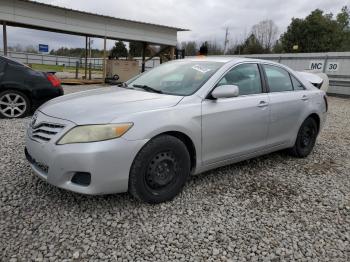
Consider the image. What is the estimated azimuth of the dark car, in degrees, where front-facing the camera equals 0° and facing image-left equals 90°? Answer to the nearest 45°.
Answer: approximately 90°

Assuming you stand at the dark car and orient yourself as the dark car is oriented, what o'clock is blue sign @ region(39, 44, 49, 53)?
The blue sign is roughly at 3 o'clock from the dark car.

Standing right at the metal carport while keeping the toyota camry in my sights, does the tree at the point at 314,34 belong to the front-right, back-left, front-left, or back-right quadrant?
back-left

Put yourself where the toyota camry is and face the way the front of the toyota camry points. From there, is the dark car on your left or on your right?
on your right

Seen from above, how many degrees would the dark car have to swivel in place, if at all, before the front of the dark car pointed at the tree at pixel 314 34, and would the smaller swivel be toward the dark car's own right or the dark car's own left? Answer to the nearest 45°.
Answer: approximately 135° to the dark car's own right

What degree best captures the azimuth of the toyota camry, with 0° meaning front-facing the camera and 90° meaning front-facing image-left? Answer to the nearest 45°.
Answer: approximately 45°

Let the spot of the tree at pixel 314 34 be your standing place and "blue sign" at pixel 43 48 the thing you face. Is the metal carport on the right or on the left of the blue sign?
left
